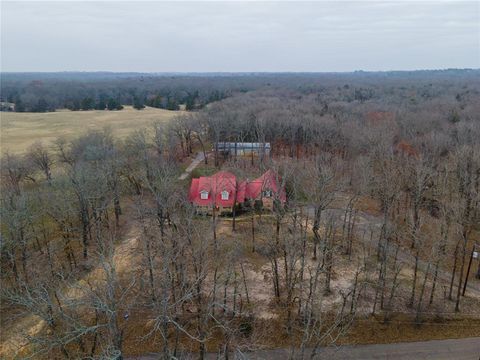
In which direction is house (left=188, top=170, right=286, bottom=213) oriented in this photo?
toward the camera
